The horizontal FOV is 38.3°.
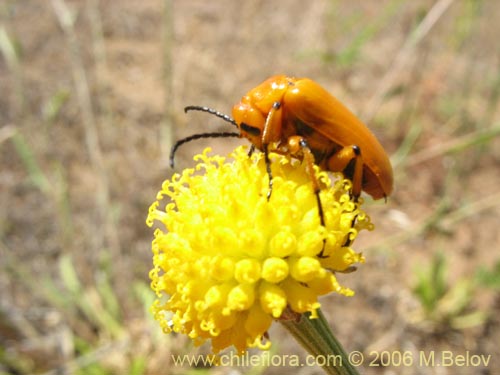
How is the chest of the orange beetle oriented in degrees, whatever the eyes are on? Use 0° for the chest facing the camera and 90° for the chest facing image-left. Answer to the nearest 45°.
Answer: approximately 90°
